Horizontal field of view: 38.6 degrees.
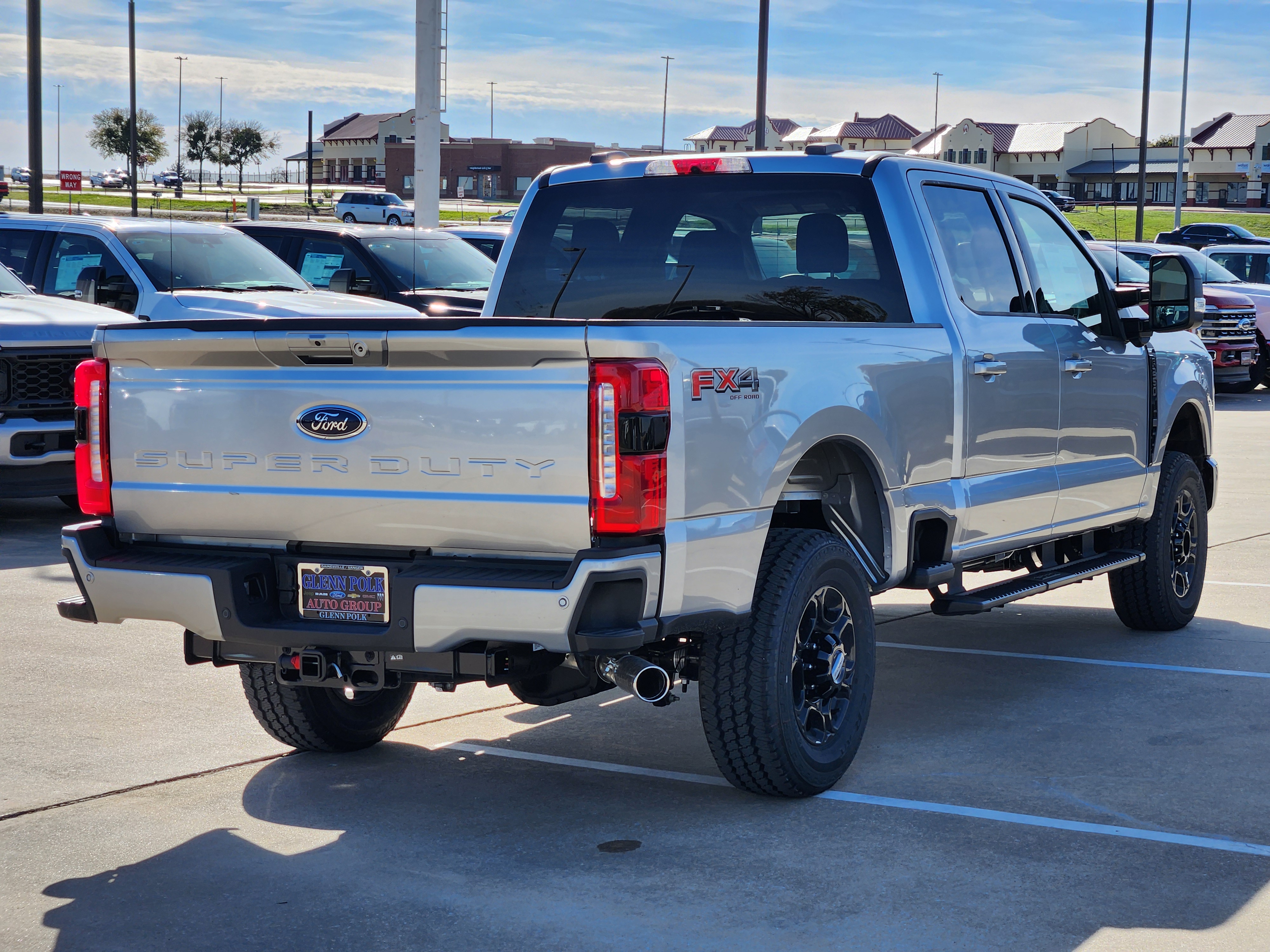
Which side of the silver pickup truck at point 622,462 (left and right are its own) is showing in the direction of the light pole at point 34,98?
left

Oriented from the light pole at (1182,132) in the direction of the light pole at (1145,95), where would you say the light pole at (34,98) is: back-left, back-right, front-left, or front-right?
front-right

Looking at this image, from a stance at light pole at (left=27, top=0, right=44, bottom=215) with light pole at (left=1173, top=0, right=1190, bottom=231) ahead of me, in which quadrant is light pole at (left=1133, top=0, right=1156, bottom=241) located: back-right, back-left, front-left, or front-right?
front-right

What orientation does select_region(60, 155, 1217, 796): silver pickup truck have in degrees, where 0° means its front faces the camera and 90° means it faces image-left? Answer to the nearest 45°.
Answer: approximately 225°

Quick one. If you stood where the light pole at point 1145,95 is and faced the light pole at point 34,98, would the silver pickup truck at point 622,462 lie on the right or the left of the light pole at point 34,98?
left

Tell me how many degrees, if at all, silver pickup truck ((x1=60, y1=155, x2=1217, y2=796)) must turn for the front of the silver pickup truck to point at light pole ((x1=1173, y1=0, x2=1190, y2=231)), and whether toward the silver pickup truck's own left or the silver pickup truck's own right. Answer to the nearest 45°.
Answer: approximately 45° to the silver pickup truck's own left

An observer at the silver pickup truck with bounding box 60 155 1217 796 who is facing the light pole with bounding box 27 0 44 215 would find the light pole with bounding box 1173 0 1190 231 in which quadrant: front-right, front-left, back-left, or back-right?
front-right

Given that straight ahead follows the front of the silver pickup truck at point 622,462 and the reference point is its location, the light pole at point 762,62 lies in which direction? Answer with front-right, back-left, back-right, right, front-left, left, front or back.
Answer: front-left

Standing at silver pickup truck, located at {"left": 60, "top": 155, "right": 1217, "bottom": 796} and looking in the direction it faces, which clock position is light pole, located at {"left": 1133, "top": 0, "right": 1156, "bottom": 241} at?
The light pole is roughly at 11 o'clock from the silver pickup truck.
